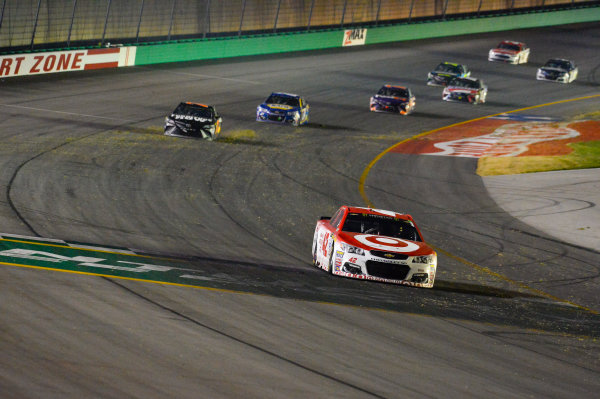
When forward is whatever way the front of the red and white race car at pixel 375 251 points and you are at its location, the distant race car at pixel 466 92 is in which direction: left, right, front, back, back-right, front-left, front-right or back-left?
back

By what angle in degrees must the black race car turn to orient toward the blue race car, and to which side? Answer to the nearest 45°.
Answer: approximately 135° to its left

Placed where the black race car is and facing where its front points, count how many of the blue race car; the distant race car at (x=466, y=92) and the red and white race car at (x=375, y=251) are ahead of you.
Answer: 1

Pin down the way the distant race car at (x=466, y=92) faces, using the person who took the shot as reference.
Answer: facing the viewer and to the left of the viewer

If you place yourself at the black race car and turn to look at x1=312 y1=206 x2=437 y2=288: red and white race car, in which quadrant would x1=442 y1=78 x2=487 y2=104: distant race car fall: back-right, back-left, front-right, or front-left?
back-left

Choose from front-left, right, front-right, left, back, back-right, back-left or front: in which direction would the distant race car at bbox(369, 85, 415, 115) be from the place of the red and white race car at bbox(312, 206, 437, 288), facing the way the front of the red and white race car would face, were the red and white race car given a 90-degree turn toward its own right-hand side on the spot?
right

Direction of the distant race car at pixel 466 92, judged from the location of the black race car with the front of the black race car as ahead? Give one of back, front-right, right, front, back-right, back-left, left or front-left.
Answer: back-left

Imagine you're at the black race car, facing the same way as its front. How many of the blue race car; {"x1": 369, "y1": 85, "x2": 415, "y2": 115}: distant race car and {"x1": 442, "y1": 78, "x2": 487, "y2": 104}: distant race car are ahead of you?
0

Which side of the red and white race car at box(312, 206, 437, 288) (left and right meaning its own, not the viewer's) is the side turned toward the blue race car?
back

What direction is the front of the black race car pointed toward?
toward the camera

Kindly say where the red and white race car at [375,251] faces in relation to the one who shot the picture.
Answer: facing the viewer

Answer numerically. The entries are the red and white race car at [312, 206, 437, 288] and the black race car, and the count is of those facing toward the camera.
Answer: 2

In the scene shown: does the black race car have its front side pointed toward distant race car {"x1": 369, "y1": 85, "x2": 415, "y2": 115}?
no

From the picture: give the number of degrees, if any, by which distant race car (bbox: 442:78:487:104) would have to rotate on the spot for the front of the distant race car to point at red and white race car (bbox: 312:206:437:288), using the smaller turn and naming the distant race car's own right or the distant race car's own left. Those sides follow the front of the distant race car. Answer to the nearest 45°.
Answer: approximately 45° to the distant race car's own left

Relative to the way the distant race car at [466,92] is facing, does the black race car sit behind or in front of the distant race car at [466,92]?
in front

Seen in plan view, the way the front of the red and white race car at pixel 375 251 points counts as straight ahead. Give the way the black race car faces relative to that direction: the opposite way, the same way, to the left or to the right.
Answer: the same way
